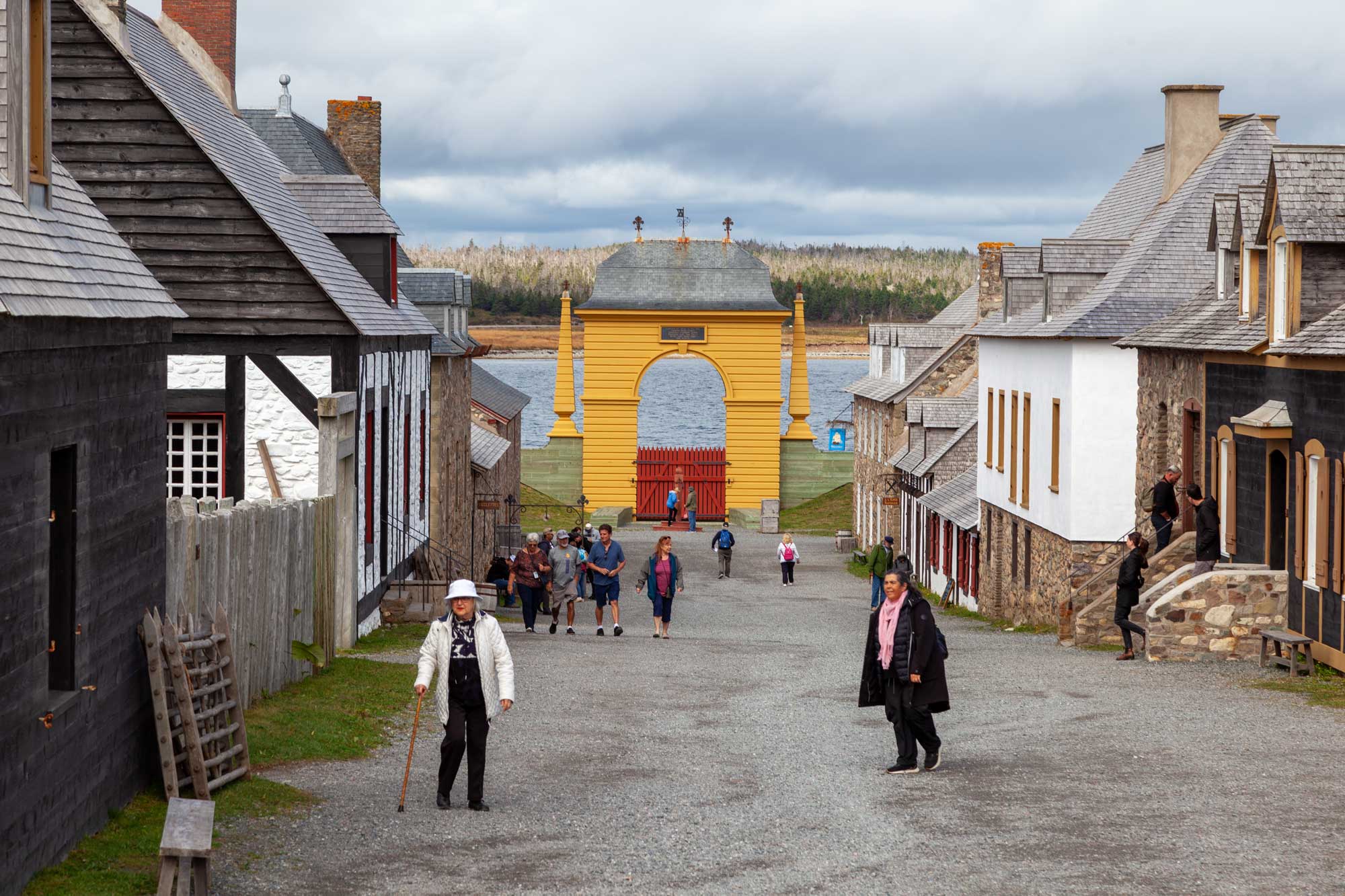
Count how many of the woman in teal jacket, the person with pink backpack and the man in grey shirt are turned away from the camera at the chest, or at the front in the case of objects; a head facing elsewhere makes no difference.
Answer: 1

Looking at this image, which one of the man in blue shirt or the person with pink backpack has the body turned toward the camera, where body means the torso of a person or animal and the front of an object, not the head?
the man in blue shirt

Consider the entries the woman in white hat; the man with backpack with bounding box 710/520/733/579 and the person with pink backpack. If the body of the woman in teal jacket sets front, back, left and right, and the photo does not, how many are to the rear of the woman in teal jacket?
2

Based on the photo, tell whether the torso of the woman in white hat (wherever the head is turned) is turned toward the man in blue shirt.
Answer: no

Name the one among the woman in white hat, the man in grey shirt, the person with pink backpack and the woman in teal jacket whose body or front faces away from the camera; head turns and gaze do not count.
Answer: the person with pink backpack

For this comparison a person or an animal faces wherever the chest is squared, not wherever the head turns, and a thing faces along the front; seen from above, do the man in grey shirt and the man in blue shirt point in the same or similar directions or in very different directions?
same or similar directions

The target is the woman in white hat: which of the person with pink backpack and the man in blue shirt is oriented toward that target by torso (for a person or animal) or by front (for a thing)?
the man in blue shirt

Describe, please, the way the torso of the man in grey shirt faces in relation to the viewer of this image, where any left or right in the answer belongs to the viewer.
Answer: facing the viewer

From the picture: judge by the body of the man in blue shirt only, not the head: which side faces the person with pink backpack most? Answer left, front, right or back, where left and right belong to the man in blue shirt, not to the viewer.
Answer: back

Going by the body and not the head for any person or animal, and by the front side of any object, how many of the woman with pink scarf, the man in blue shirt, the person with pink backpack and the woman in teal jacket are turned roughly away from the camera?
1

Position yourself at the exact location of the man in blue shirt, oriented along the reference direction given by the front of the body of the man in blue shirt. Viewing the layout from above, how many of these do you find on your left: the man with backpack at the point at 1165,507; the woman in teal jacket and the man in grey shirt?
2

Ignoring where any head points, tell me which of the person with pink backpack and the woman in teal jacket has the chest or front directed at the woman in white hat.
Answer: the woman in teal jacket

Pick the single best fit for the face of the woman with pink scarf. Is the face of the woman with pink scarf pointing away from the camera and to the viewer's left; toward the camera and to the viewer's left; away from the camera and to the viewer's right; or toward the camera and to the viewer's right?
toward the camera and to the viewer's left

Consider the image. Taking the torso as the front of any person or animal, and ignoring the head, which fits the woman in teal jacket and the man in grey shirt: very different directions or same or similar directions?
same or similar directions

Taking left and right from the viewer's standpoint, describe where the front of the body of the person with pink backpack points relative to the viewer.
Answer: facing away from the viewer

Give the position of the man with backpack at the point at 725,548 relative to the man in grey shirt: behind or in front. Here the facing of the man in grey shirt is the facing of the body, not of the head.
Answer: behind

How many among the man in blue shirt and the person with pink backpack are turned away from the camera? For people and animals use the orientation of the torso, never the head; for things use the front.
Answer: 1

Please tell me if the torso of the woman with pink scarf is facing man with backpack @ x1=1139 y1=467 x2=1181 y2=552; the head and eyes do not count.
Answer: no
